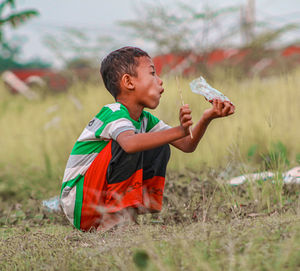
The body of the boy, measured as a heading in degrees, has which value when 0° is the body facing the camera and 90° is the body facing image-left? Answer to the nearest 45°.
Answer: approximately 270°

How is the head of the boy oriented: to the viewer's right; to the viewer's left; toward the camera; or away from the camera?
to the viewer's right
